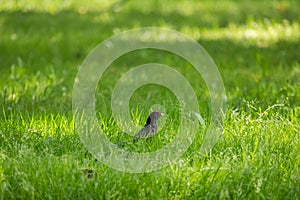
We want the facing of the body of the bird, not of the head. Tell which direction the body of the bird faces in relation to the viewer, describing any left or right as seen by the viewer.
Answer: facing to the right of the viewer
